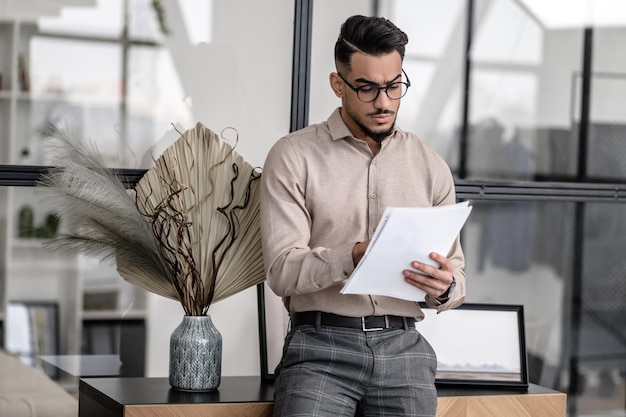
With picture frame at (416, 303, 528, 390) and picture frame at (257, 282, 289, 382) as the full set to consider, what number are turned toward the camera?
2

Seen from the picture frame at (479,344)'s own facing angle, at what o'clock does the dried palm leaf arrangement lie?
The dried palm leaf arrangement is roughly at 2 o'clock from the picture frame.

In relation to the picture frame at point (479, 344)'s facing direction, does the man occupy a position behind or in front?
in front

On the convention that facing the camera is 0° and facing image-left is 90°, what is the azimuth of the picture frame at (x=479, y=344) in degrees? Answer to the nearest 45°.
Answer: approximately 0°

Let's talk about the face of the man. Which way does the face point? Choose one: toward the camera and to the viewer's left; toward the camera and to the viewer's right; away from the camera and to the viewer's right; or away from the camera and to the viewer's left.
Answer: toward the camera and to the viewer's right

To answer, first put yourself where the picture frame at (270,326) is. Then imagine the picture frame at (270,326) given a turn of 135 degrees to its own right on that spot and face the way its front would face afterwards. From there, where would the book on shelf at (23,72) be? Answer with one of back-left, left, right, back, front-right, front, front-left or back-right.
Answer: front-left

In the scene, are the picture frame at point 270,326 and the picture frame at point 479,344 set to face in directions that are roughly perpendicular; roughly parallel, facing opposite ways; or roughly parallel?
roughly parallel

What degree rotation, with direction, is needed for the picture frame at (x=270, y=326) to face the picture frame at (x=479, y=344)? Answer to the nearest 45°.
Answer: approximately 90° to its left

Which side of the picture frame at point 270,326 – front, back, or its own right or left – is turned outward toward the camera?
front

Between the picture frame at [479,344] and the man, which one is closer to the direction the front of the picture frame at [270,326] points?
the man

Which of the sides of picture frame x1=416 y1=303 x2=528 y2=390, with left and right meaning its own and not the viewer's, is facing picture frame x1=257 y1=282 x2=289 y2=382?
right
